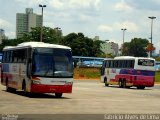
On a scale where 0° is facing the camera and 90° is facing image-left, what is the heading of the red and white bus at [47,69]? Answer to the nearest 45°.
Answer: approximately 315°
